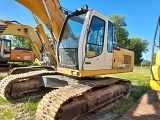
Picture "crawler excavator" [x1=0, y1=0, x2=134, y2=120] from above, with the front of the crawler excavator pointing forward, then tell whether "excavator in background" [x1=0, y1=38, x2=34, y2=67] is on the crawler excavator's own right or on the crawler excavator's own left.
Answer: on the crawler excavator's own right

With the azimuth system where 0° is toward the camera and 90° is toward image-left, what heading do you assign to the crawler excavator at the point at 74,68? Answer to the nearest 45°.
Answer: approximately 45°
